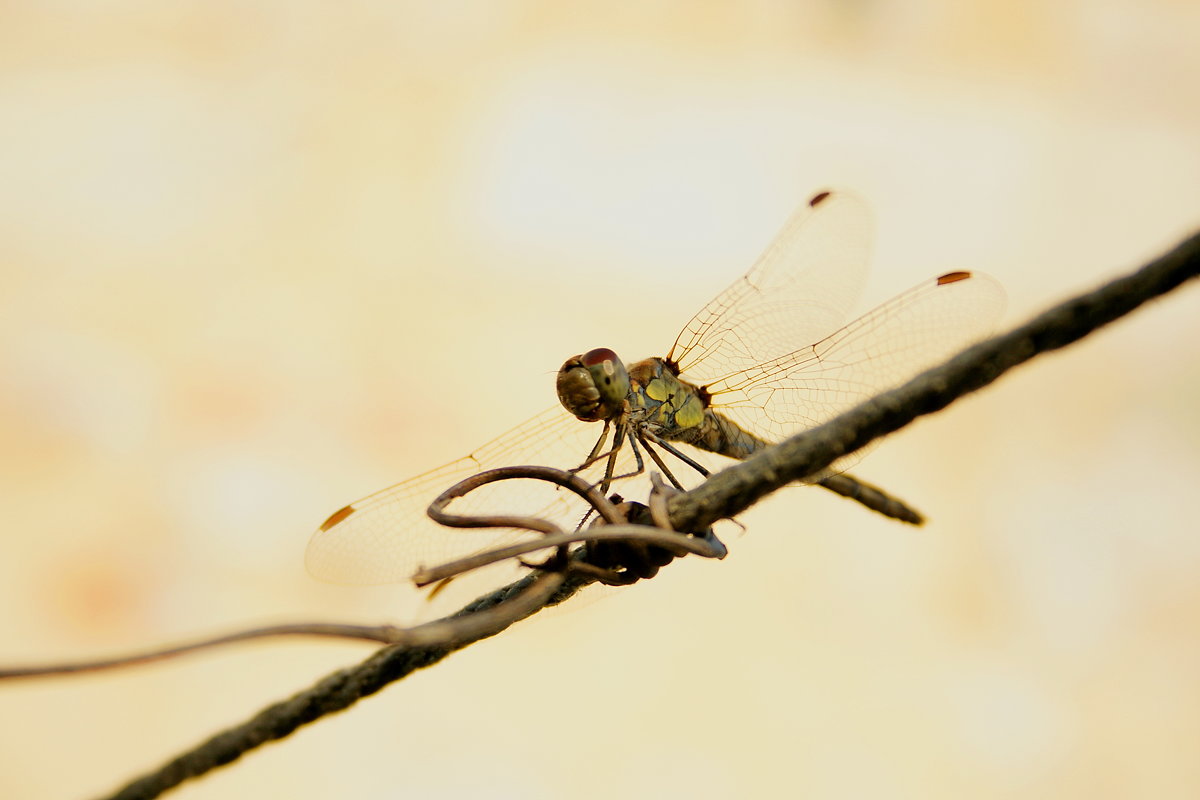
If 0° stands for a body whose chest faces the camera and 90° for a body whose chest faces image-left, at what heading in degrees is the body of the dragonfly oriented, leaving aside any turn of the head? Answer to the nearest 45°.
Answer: approximately 45°
